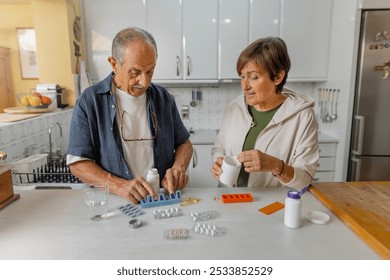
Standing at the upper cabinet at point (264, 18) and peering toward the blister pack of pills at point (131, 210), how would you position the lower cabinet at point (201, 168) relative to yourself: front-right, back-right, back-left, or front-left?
front-right

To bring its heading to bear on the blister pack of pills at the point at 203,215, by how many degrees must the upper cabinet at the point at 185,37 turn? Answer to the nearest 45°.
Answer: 0° — it already faces it

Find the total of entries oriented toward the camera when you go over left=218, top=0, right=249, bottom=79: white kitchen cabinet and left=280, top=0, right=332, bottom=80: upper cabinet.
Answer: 2

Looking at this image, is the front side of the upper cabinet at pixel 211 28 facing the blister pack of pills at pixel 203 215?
yes

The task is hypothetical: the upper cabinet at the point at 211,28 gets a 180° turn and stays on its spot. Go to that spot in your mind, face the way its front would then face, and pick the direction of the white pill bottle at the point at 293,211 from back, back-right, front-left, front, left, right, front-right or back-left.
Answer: back

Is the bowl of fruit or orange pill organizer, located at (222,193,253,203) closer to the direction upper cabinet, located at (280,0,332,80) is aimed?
the orange pill organizer

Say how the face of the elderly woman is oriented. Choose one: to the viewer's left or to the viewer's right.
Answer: to the viewer's left

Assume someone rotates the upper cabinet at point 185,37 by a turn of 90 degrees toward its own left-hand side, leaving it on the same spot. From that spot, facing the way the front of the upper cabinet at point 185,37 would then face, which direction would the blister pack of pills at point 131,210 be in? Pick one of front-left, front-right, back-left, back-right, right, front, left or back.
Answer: right

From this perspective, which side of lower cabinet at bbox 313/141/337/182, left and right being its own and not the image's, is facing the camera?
front

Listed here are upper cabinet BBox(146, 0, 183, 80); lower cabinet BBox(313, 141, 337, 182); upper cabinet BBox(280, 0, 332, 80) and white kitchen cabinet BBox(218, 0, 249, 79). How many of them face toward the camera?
4

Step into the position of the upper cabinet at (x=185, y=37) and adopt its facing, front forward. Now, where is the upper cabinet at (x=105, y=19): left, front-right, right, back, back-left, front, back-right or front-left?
right

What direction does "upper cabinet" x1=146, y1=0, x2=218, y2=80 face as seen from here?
toward the camera

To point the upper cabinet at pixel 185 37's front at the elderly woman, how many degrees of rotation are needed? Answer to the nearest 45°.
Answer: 0° — it already faces them
